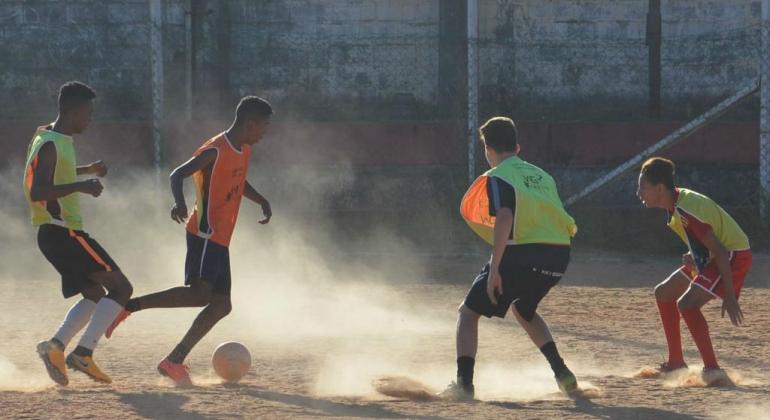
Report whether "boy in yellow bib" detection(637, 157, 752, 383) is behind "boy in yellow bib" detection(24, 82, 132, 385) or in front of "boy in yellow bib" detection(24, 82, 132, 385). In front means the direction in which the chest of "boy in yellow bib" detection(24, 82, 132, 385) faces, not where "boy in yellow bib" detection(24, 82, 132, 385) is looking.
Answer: in front

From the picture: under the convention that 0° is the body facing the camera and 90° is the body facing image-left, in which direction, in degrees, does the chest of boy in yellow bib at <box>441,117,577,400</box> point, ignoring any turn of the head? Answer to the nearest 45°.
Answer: approximately 135°

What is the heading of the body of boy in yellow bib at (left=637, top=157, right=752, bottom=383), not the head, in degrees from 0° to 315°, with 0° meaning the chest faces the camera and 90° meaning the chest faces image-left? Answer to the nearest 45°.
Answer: approximately 90°

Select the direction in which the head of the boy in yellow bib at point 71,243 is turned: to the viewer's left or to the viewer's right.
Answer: to the viewer's right

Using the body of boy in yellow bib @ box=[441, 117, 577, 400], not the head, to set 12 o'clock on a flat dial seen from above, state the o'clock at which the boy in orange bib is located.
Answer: The boy in orange bib is roughly at 11 o'clock from the boy in yellow bib.

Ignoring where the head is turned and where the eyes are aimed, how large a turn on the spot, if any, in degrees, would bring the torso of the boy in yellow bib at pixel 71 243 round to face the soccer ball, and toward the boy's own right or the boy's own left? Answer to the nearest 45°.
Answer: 0° — they already face it

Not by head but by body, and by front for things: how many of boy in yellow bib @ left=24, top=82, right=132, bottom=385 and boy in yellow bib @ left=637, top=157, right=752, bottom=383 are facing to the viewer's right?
1

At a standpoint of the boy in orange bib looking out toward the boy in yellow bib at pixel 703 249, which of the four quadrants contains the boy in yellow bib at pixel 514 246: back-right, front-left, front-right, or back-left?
front-right

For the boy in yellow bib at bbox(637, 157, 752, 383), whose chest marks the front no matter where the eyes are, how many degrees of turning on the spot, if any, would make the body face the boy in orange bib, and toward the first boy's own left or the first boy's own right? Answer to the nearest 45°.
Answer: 0° — they already face them

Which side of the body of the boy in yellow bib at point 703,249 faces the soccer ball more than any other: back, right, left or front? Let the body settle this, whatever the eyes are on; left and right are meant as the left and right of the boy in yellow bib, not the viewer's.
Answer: front

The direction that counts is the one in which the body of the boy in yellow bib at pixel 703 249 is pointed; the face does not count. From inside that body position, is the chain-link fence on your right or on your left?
on your right

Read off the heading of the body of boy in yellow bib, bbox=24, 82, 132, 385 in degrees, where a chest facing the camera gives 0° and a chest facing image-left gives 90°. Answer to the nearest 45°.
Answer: approximately 270°

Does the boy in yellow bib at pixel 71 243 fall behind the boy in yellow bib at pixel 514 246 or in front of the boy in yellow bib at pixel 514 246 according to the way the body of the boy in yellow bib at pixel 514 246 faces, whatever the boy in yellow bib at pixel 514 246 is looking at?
in front
